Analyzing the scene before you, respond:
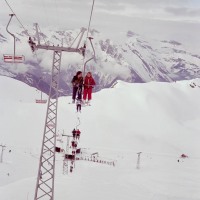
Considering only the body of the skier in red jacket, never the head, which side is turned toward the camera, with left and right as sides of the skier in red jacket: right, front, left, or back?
front
